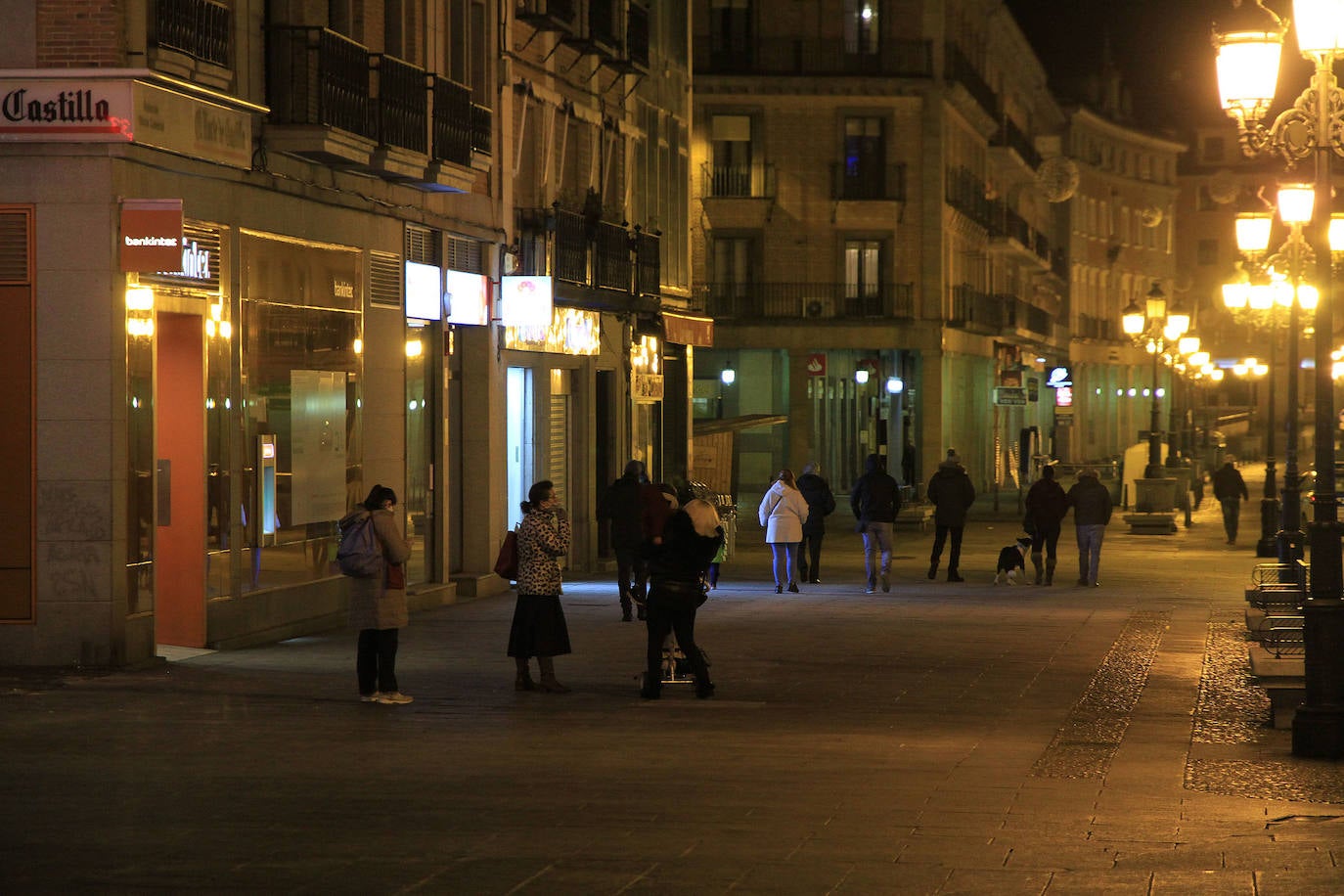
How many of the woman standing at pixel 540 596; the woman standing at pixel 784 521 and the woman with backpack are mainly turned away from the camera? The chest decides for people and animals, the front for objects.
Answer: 1

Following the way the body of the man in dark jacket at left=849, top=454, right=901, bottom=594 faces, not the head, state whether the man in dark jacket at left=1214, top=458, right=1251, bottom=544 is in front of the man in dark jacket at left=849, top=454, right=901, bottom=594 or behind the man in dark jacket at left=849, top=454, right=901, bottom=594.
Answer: in front

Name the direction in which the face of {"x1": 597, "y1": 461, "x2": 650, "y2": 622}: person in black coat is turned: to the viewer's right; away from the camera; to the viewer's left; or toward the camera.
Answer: away from the camera

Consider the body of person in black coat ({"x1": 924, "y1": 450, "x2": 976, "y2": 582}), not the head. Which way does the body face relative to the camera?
away from the camera

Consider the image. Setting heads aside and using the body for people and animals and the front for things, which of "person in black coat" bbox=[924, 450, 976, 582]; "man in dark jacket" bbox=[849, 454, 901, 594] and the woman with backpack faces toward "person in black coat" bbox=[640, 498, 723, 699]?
the woman with backpack

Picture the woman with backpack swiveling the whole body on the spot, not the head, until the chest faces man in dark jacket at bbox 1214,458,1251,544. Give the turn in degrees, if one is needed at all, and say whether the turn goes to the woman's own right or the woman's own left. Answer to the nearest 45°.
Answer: approximately 45° to the woman's own left

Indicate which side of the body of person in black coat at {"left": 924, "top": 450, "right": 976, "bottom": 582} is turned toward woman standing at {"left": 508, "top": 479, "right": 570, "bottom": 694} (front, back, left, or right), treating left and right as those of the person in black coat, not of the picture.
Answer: back

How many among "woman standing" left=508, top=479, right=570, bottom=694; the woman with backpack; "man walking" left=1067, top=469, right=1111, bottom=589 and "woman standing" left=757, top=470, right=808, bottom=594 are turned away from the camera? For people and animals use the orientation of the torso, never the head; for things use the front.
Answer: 2

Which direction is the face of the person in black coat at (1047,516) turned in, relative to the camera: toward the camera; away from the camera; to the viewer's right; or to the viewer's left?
away from the camera

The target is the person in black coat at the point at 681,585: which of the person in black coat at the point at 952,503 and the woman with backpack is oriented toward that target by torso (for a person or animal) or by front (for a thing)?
the woman with backpack

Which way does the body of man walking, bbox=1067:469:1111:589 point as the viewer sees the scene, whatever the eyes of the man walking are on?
away from the camera

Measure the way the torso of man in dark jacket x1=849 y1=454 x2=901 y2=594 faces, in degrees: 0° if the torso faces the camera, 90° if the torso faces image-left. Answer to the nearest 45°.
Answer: approximately 180°

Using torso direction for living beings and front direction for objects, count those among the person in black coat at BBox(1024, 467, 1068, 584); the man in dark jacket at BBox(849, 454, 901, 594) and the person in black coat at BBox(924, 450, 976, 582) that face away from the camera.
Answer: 3

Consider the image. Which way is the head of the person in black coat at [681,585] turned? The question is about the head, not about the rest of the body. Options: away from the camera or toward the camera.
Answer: away from the camera

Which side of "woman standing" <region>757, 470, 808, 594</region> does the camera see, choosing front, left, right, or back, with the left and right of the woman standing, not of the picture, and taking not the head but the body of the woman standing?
back
